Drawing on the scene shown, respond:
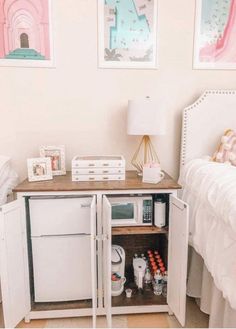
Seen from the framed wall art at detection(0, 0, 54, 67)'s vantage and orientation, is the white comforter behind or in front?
in front

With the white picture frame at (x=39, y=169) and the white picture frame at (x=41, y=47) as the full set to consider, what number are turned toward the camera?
2

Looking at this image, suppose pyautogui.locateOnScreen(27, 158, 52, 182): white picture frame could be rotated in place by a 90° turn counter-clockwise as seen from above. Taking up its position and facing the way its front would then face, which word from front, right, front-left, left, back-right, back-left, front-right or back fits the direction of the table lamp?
front

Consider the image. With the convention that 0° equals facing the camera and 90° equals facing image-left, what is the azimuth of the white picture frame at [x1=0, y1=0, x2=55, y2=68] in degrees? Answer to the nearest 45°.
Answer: approximately 0°

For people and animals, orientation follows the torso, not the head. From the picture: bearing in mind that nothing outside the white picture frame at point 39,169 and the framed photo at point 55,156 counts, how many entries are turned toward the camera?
2

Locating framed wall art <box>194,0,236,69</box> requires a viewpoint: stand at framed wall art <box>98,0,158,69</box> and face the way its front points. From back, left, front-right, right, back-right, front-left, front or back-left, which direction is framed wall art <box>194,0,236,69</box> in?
left

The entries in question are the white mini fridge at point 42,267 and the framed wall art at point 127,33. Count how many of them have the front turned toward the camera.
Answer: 2

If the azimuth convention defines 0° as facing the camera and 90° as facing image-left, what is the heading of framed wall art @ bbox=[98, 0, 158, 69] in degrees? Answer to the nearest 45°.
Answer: approximately 0°
